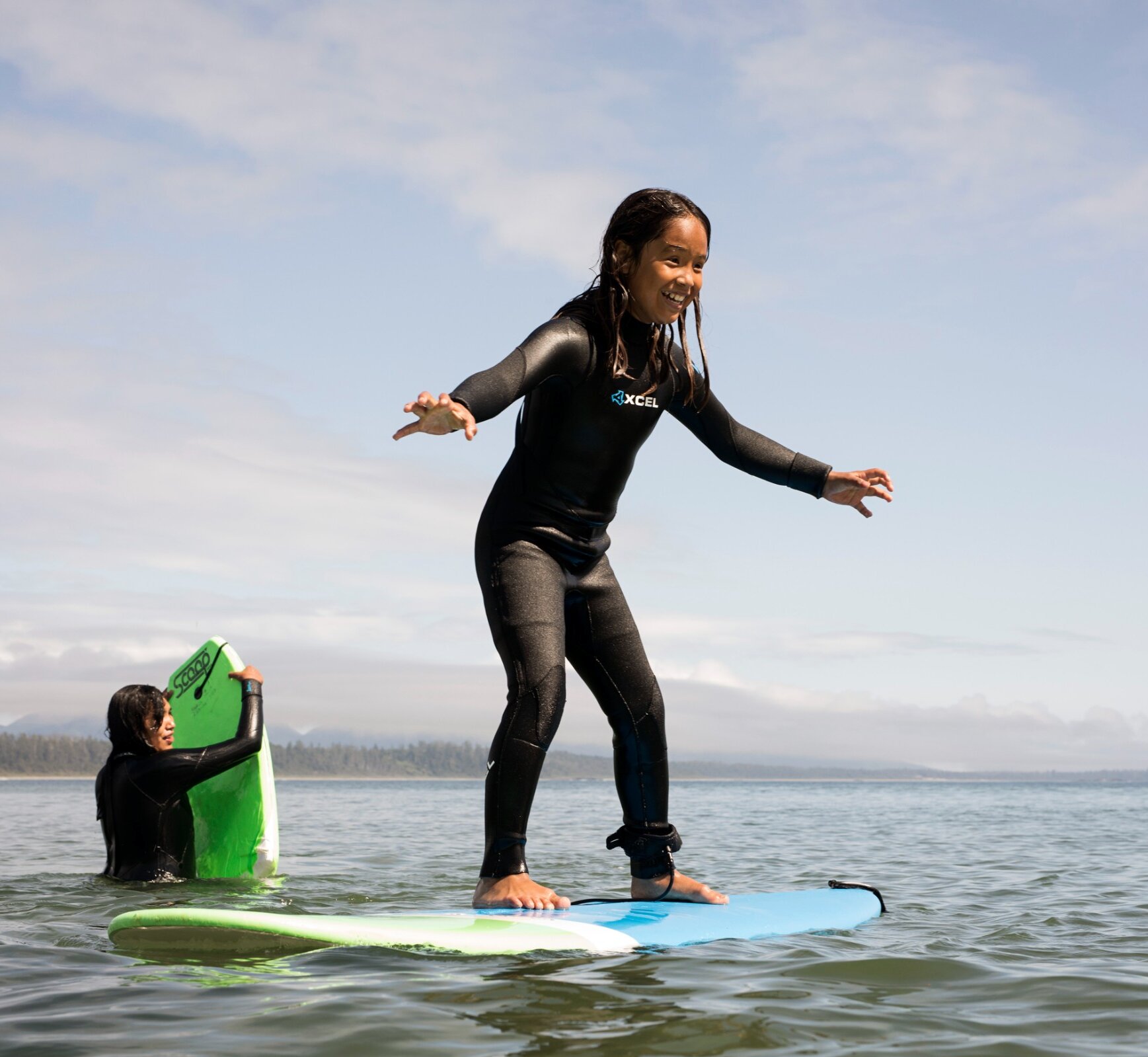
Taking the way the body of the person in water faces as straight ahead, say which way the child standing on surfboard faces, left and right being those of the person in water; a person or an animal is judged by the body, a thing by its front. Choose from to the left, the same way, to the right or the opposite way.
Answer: to the right

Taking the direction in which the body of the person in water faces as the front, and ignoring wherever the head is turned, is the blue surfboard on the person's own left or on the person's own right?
on the person's own right

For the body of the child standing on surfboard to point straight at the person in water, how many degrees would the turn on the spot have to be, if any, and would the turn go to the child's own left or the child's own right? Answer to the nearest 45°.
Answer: approximately 180°

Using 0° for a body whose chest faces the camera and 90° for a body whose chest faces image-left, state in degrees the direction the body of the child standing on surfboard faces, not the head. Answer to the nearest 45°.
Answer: approximately 315°

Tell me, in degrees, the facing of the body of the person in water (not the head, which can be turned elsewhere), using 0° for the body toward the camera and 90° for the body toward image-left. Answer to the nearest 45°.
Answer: approximately 225°
